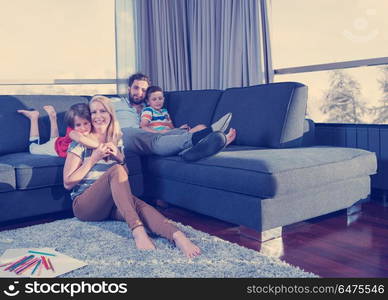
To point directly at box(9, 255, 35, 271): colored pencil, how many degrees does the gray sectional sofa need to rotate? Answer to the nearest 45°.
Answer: approximately 45° to its right

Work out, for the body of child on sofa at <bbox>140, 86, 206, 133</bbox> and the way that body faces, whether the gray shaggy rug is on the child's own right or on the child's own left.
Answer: on the child's own right

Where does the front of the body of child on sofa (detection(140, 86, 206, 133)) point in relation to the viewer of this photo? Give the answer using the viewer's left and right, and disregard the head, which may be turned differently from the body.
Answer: facing the viewer and to the right of the viewer

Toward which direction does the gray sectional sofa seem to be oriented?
toward the camera

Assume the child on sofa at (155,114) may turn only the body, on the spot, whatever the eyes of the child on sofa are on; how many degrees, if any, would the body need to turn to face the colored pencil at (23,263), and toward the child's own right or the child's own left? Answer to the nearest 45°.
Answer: approximately 45° to the child's own right

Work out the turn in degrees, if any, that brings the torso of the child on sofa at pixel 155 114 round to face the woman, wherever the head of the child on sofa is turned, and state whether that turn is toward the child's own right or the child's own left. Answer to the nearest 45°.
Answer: approximately 45° to the child's own right

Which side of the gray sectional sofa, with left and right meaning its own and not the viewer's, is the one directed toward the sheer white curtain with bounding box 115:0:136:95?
back

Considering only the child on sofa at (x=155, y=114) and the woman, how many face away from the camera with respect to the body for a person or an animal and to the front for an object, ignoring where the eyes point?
0

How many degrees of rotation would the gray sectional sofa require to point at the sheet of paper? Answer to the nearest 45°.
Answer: approximately 45° to its right

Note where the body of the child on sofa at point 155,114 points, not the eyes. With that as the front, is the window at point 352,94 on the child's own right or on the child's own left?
on the child's own left

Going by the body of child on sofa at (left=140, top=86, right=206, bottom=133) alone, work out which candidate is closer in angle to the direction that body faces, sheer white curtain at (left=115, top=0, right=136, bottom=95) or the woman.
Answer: the woman
